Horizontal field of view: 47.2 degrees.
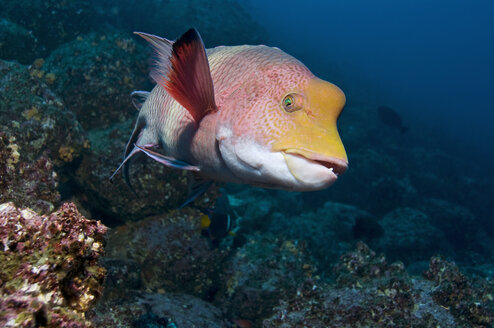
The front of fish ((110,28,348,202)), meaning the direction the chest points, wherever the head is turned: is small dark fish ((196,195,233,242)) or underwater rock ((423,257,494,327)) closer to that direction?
the underwater rock

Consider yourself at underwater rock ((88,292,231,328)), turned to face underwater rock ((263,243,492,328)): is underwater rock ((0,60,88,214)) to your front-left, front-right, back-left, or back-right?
back-left

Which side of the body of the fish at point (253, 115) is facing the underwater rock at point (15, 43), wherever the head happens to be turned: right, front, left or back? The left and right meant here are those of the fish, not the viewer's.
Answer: back

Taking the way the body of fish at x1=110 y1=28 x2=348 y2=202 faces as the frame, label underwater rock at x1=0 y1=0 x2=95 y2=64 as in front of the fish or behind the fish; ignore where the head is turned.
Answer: behind

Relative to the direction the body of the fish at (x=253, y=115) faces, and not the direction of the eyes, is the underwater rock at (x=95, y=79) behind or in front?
behind

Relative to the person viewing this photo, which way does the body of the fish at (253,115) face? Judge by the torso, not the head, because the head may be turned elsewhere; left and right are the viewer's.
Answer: facing the viewer and to the right of the viewer
